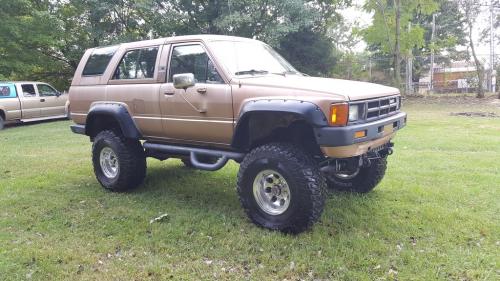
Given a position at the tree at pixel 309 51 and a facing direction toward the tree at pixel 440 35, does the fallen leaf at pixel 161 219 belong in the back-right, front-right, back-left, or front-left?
back-right

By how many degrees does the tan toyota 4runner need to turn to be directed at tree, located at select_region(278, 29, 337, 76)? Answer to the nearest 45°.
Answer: approximately 135° to its left

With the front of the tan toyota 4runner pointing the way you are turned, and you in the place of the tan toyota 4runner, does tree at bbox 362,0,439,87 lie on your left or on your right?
on your left

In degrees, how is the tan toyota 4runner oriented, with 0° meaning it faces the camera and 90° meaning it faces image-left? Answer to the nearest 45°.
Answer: approximately 315°

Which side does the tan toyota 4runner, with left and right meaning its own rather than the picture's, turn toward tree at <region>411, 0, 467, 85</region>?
left

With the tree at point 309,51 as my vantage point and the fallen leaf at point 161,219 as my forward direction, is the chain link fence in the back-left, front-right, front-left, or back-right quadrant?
back-left

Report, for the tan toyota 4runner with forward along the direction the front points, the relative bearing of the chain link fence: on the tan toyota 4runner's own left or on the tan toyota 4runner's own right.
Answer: on the tan toyota 4runner's own left

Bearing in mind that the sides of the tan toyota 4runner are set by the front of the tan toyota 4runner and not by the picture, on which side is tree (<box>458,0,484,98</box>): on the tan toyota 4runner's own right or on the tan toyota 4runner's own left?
on the tan toyota 4runner's own left
